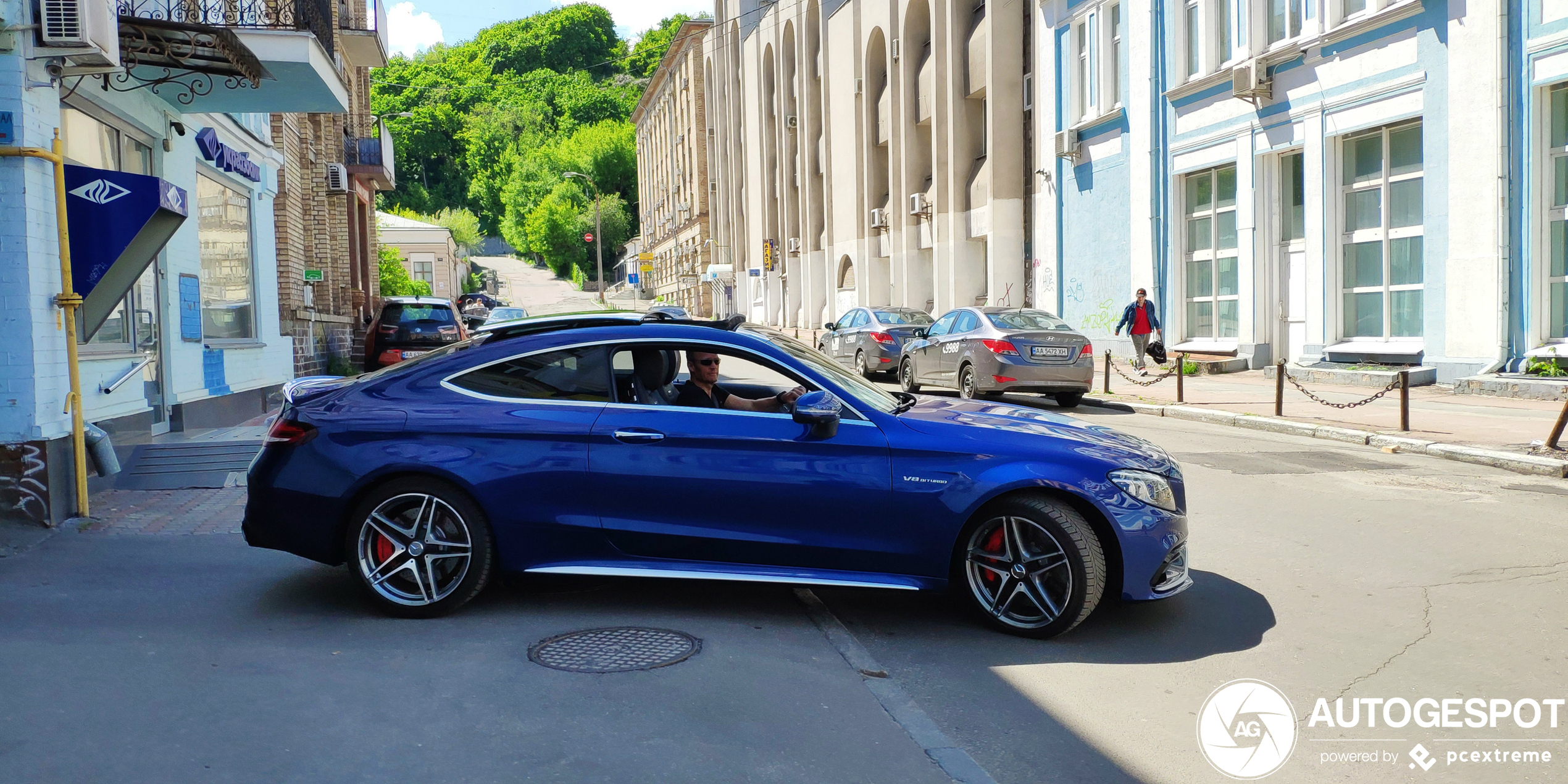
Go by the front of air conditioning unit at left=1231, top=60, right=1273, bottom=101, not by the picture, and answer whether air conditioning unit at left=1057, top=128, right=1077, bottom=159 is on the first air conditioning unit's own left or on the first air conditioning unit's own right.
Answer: on the first air conditioning unit's own right

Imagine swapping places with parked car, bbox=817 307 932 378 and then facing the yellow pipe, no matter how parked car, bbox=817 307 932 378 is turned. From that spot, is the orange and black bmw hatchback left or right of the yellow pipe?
right

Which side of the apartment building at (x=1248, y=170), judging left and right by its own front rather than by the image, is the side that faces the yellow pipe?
front

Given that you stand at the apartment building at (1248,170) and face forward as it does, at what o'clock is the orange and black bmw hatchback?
The orange and black bmw hatchback is roughly at 1 o'clock from the apartment building.

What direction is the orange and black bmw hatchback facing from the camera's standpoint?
away from the camera

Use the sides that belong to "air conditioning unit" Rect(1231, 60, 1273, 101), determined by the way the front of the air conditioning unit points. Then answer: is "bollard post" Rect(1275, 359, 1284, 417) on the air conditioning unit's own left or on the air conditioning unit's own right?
on the air conditioning unit's own left

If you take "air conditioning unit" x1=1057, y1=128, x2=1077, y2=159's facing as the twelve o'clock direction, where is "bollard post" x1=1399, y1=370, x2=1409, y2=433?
The bollard post is roughly at 10 o'clock from the air conditioning unit.

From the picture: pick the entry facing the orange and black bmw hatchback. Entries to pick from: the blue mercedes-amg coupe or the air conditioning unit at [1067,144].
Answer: the air conditioning unit

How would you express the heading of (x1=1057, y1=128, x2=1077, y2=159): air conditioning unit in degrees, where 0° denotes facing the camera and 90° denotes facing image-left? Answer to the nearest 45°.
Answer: approximately 45°

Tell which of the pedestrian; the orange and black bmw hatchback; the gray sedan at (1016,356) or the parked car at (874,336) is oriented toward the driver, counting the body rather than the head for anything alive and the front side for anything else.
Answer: the pedestrian

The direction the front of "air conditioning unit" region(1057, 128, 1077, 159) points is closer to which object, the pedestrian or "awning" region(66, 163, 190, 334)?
the awning

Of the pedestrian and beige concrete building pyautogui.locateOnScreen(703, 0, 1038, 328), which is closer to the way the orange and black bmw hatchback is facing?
the beige concrete building

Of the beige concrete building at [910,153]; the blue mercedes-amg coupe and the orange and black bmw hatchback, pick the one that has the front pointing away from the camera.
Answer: the orange and black bmw hatchback

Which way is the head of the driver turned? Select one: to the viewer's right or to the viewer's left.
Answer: to the viewer's right

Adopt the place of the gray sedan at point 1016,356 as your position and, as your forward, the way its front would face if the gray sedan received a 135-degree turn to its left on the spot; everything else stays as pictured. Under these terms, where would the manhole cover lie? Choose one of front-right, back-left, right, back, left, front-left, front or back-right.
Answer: front

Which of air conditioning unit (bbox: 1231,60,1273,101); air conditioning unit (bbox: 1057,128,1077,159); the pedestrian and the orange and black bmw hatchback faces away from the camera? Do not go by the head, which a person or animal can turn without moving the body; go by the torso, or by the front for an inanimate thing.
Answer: the orange and black bmw hatchback

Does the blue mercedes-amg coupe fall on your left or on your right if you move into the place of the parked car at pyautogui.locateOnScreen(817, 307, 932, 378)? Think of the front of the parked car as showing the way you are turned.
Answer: on your left
